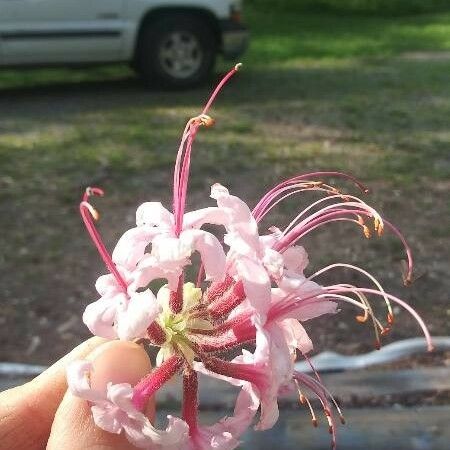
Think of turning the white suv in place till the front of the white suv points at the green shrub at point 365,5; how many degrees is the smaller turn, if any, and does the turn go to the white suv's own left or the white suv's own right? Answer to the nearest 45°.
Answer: approximately 45° to the white suv's own left

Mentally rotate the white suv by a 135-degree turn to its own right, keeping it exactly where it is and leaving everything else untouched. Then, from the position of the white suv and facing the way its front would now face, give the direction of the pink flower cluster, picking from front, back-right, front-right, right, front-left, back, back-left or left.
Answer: front-left

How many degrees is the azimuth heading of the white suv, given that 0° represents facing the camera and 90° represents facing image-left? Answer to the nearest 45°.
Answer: approximately 270°
